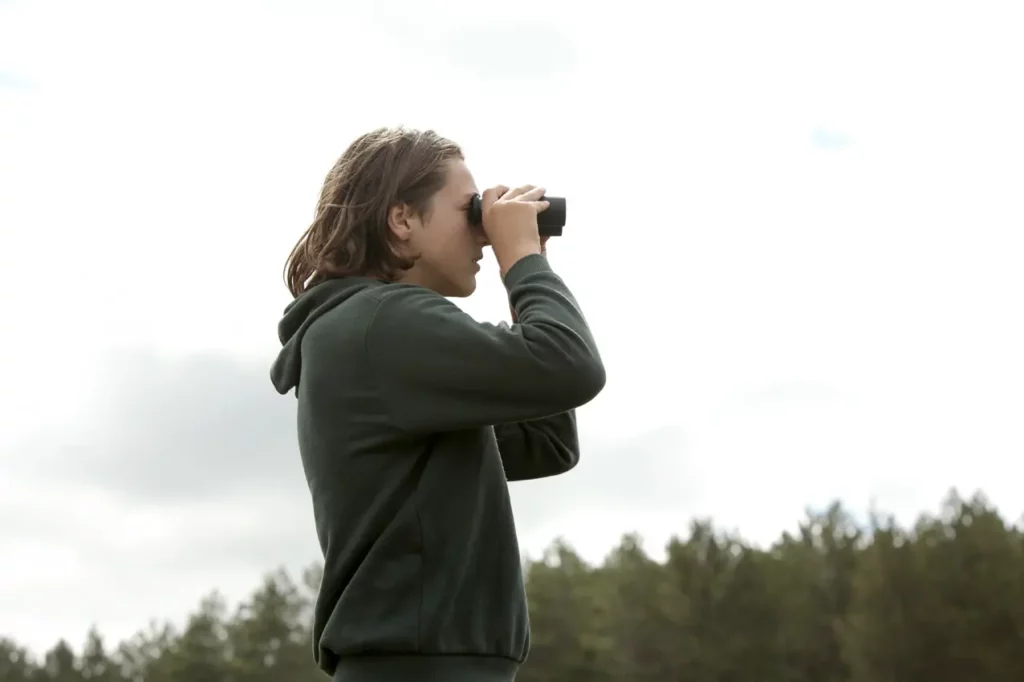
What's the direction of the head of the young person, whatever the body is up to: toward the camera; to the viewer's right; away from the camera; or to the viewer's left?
to the viewer's right

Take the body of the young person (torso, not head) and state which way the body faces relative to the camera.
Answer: to the viewer's right
